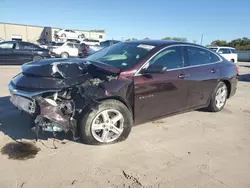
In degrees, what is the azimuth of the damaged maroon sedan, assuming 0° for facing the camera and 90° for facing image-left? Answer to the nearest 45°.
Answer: approximately 45°

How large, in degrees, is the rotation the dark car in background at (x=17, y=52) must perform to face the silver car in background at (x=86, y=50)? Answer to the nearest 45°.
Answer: approximately 135° to its right

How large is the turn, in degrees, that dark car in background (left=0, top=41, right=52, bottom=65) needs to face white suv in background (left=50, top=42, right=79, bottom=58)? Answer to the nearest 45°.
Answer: approximately 135° to its right

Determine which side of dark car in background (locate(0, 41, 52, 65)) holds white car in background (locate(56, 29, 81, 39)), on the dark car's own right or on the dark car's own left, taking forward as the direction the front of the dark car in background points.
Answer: on the dark car's own right

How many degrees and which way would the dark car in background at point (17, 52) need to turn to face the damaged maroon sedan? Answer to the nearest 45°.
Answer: approximately 90° to its left

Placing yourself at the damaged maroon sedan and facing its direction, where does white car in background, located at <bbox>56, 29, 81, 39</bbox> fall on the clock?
The white car in background is roughly at 4 o'clock from the damaged maroon sedan.

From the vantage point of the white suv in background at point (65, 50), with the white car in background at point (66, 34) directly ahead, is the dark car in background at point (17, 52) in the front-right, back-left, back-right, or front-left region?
back-left

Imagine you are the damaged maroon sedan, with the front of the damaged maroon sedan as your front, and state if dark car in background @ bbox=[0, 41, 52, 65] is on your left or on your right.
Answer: on your right

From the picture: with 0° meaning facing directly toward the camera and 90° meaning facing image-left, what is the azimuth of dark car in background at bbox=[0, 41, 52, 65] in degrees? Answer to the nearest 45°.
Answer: approximately 90°
